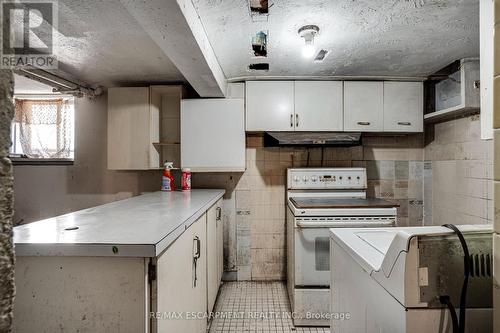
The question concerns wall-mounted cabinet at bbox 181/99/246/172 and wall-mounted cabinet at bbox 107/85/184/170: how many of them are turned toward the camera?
2

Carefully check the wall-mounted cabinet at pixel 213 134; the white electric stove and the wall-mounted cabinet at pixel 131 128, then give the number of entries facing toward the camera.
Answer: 3

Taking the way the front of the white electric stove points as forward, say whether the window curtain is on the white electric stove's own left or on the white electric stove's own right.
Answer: on the white electric stove's own right

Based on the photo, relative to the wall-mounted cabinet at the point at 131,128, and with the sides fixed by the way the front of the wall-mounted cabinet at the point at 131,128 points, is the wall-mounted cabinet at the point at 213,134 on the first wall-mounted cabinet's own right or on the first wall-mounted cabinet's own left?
on the first wall-mounted cabinet's own left

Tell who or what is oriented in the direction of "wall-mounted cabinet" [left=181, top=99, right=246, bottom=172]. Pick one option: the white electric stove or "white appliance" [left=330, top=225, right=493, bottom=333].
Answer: the white appliance

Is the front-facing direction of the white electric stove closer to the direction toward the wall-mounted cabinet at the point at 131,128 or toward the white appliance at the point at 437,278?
the white appliance

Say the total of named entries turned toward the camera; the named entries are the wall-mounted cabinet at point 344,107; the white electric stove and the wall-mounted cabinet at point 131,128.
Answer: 3

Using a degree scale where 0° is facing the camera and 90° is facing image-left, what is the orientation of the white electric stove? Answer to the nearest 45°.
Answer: approximately 0°
